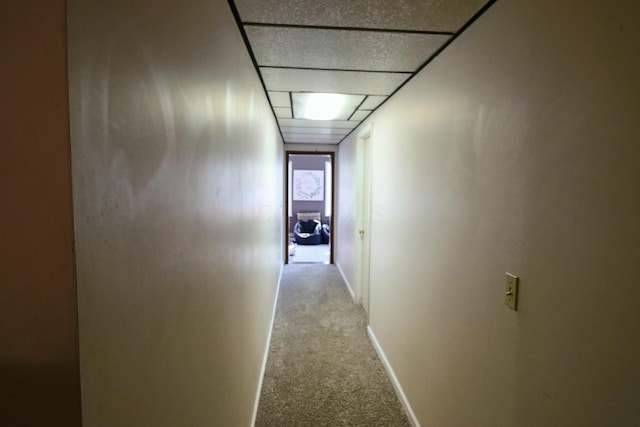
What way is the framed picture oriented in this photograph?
toward the camera

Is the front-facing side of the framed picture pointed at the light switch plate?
yes

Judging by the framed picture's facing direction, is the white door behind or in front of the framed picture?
in front
